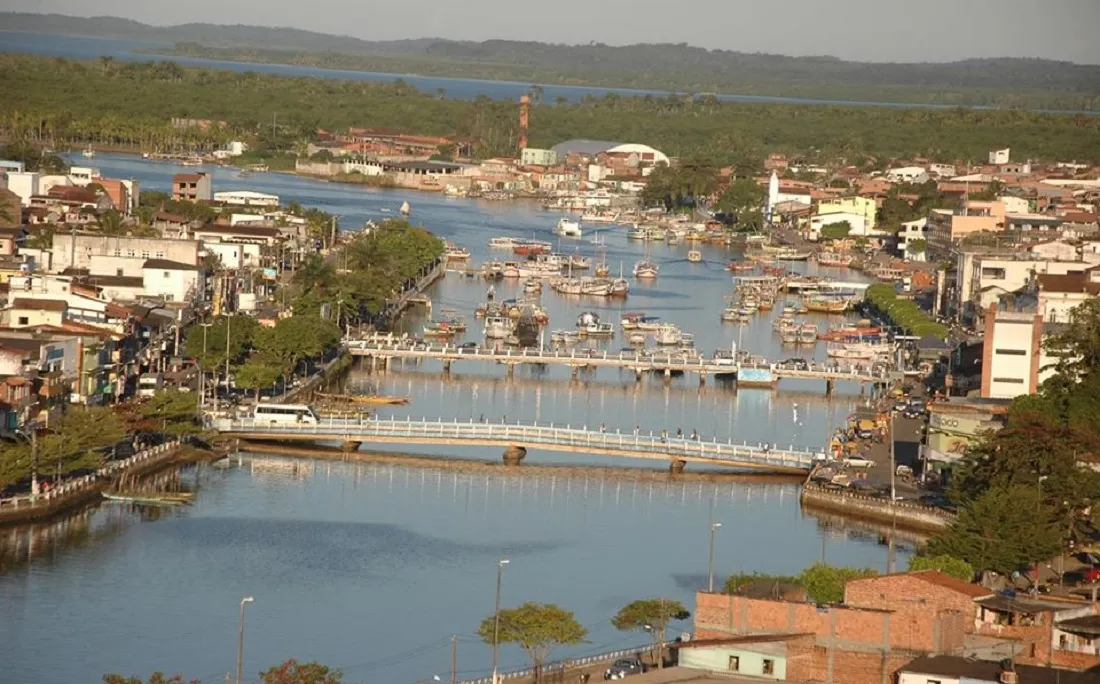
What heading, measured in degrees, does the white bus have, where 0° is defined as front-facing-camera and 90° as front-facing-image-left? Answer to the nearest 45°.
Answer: approximately 270°

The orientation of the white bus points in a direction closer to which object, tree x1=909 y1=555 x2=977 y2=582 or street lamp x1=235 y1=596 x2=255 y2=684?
the tree

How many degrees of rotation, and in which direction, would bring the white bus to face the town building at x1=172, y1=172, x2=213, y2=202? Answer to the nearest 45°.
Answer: approximately 90° to its left

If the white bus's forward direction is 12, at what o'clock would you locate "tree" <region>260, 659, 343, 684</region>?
The tree is roughly at 3 o'clock from the white bus.

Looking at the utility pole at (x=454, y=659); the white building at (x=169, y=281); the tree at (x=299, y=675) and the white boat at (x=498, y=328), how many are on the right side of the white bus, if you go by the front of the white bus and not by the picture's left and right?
2

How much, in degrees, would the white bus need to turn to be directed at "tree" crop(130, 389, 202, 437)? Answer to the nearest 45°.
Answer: approximately 135° to its right

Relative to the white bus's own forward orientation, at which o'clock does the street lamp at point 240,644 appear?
The street lamp is roughly at 3 o'clock from the white bus.

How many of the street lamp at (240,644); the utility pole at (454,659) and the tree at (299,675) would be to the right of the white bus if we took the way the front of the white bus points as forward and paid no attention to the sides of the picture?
3

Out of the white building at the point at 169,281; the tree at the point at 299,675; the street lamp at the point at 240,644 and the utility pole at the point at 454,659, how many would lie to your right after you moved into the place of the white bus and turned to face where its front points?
3

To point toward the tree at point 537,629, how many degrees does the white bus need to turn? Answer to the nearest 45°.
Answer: approximately 90° to its right

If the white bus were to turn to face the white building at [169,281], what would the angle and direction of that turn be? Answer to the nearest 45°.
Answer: approximately 90° to its left
